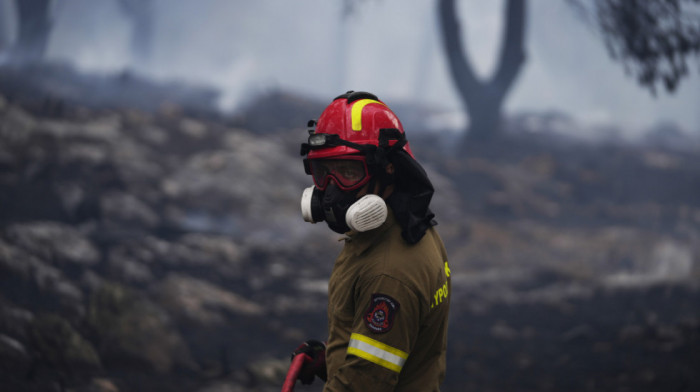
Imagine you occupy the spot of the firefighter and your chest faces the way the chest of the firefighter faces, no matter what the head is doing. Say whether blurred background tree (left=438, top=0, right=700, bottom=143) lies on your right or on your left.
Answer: on your right

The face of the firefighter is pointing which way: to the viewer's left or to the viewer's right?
to the viewer's left
